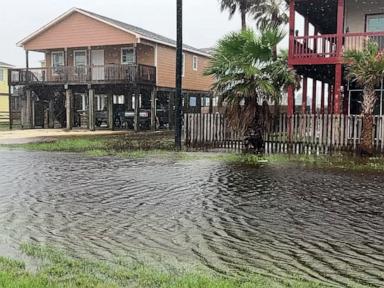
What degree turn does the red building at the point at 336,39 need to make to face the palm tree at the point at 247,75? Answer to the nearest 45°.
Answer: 0° — it already faces it

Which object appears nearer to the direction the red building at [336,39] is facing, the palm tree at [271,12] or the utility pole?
the utility pole

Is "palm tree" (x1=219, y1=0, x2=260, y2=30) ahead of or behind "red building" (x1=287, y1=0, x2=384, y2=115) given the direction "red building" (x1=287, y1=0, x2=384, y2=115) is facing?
behind

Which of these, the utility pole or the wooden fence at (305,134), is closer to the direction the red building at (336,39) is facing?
the wooden fence

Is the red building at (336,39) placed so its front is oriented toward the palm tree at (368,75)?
yes

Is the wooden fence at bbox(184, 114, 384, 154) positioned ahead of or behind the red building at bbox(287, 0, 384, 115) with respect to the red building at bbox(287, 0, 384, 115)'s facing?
ahead

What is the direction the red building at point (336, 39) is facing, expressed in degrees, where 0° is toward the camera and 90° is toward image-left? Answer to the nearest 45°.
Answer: approximately 0°

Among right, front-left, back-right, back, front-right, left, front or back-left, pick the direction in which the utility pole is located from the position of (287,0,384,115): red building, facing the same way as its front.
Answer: front-right
